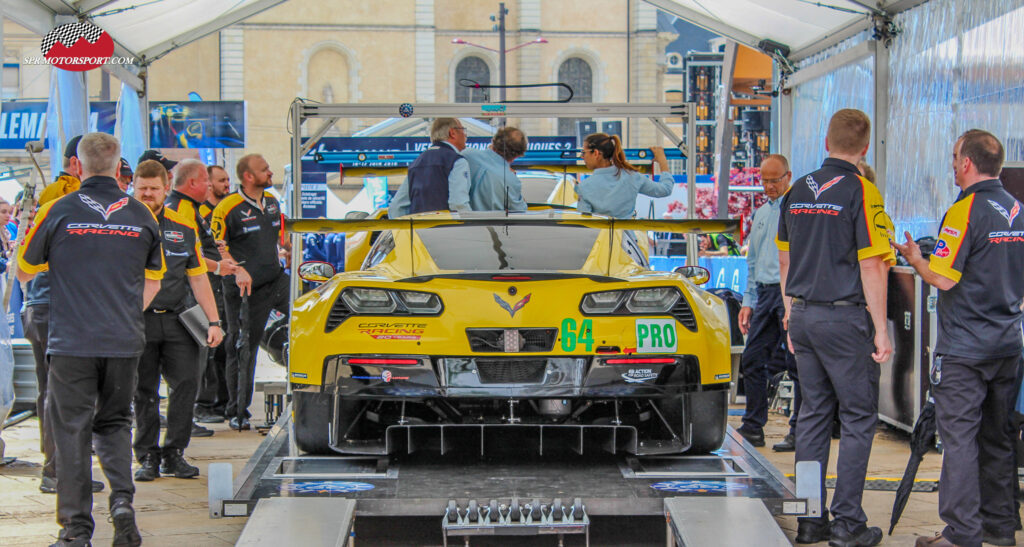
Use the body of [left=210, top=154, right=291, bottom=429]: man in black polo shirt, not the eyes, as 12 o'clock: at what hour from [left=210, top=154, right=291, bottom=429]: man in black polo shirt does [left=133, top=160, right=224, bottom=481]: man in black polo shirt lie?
[left=133, top=160, right=224, bottom=481]: man in black polo shirt is roughly at 2 o'clock from [left=210, top=154, right=291, bottom=429]: man in black polo shirt.

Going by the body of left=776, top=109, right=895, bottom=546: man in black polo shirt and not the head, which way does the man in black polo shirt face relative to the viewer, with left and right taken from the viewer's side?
facing away from the viewer and to the right of the viewer

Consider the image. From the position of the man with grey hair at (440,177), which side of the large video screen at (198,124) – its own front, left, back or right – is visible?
front

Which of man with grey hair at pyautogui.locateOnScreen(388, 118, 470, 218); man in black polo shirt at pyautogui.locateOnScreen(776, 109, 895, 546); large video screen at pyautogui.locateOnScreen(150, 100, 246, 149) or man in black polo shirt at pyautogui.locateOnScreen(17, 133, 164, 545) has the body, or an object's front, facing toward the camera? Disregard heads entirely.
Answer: the large video screen

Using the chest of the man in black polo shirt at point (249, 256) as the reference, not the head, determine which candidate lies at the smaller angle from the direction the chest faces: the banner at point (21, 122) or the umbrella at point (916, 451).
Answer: the umbrella

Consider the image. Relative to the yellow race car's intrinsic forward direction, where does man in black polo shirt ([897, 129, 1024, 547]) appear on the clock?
The man in black polo shirt is roughly at 5 o'clock from the yellow race car.

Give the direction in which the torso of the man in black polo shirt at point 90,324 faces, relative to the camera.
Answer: away from the camera

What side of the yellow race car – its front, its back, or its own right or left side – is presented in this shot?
back

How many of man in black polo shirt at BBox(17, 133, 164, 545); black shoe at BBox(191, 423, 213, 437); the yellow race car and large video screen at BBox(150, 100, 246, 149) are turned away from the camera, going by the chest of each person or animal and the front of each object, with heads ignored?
2

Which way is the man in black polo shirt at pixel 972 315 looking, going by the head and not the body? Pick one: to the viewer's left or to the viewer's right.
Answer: to the viewer's left
